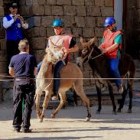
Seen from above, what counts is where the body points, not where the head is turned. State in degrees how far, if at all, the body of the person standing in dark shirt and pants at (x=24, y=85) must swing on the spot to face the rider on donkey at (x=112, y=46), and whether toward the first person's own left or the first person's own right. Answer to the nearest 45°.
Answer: approximately 45° to the first person's own right

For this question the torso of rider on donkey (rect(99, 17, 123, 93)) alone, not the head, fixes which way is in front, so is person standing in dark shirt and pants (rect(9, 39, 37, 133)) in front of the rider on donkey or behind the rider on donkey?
in front

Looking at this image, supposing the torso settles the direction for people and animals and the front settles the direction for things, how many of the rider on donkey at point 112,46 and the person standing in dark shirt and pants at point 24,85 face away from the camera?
1

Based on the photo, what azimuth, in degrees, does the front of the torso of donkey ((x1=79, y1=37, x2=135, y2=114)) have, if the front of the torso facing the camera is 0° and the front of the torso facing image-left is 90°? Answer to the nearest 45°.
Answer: approximately 45°

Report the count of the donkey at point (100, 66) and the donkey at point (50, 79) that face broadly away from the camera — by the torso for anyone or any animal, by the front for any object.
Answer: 0

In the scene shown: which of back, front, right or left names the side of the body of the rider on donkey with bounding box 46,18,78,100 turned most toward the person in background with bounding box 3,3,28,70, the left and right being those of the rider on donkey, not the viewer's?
right

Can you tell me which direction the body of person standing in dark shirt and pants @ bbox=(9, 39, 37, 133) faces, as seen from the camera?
away from the camera

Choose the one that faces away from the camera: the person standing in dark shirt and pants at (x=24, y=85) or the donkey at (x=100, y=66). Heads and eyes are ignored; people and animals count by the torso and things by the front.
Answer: the person standing in dark shirt and pants

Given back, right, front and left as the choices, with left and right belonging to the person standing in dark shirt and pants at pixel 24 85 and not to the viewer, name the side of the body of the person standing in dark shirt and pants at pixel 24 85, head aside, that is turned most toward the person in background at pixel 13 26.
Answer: front
